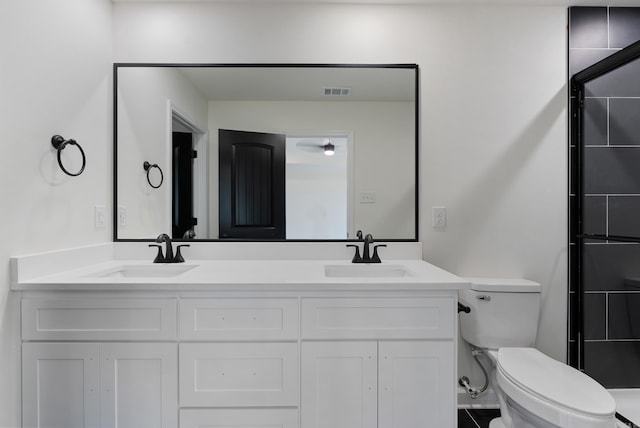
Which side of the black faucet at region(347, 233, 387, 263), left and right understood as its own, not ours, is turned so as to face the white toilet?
left

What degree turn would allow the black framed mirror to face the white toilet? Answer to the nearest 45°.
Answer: approximately 45° to its left

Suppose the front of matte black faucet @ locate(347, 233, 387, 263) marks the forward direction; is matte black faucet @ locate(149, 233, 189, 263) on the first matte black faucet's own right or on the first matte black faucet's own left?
on the first matte black faucet's own right

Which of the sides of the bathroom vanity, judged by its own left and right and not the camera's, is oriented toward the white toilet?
left

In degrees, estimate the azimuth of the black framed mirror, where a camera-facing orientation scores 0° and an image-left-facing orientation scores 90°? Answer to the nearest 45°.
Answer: approximately 0°

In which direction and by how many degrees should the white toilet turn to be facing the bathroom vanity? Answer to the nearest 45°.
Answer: approximately 90° to its right

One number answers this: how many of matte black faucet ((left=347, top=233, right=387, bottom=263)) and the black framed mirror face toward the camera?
2
